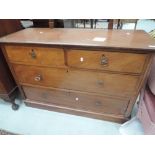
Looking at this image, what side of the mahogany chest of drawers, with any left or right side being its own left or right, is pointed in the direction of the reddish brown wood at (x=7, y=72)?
right

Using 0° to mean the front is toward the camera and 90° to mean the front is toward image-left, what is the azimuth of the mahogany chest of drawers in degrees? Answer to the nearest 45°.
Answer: approximately 0°
